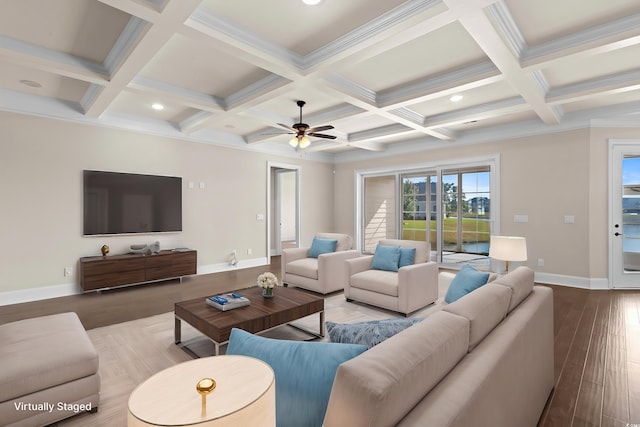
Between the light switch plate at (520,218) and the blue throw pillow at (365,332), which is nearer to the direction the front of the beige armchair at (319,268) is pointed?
the blue throw pillow

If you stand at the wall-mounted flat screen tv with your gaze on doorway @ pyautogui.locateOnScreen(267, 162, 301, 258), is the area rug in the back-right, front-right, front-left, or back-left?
back-right

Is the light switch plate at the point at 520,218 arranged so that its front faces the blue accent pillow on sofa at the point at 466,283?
yes

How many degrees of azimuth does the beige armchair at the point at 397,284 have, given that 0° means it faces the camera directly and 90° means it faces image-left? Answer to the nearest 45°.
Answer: approximately 45°

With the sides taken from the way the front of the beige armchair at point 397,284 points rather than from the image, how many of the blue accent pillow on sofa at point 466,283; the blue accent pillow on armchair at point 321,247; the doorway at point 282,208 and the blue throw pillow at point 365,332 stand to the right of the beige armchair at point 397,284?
2

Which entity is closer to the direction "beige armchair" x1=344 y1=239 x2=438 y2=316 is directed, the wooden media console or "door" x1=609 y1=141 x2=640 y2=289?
the wooden media console

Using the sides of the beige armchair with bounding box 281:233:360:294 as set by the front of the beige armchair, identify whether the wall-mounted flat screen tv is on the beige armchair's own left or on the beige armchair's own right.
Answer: on the beige armchair's own right

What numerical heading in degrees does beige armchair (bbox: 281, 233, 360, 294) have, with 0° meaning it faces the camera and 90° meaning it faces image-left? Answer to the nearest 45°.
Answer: approximately 45°

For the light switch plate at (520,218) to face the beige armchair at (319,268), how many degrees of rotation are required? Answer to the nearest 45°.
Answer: approximately 45° to its right

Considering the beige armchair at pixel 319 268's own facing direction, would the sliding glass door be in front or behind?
behind
